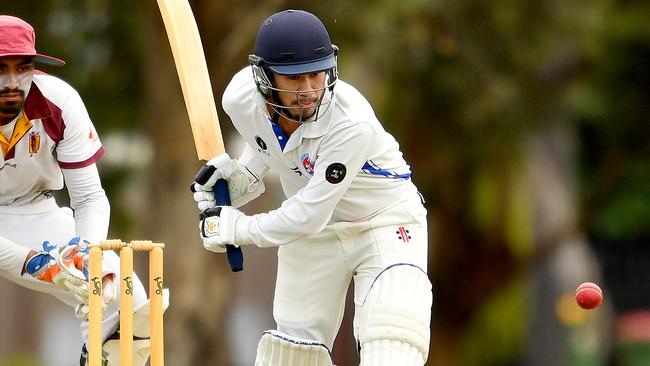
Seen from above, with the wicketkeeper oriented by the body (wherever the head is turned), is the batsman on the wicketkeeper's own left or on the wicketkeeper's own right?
on the wicketkeeper's own left

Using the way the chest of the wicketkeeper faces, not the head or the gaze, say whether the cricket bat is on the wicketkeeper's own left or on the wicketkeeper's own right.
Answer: on the wicketkeeper's own left

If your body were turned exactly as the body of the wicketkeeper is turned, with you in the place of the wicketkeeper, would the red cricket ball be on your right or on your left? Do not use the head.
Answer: on your left

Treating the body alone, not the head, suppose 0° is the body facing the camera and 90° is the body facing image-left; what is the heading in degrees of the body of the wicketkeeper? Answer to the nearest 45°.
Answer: approximately 0°
